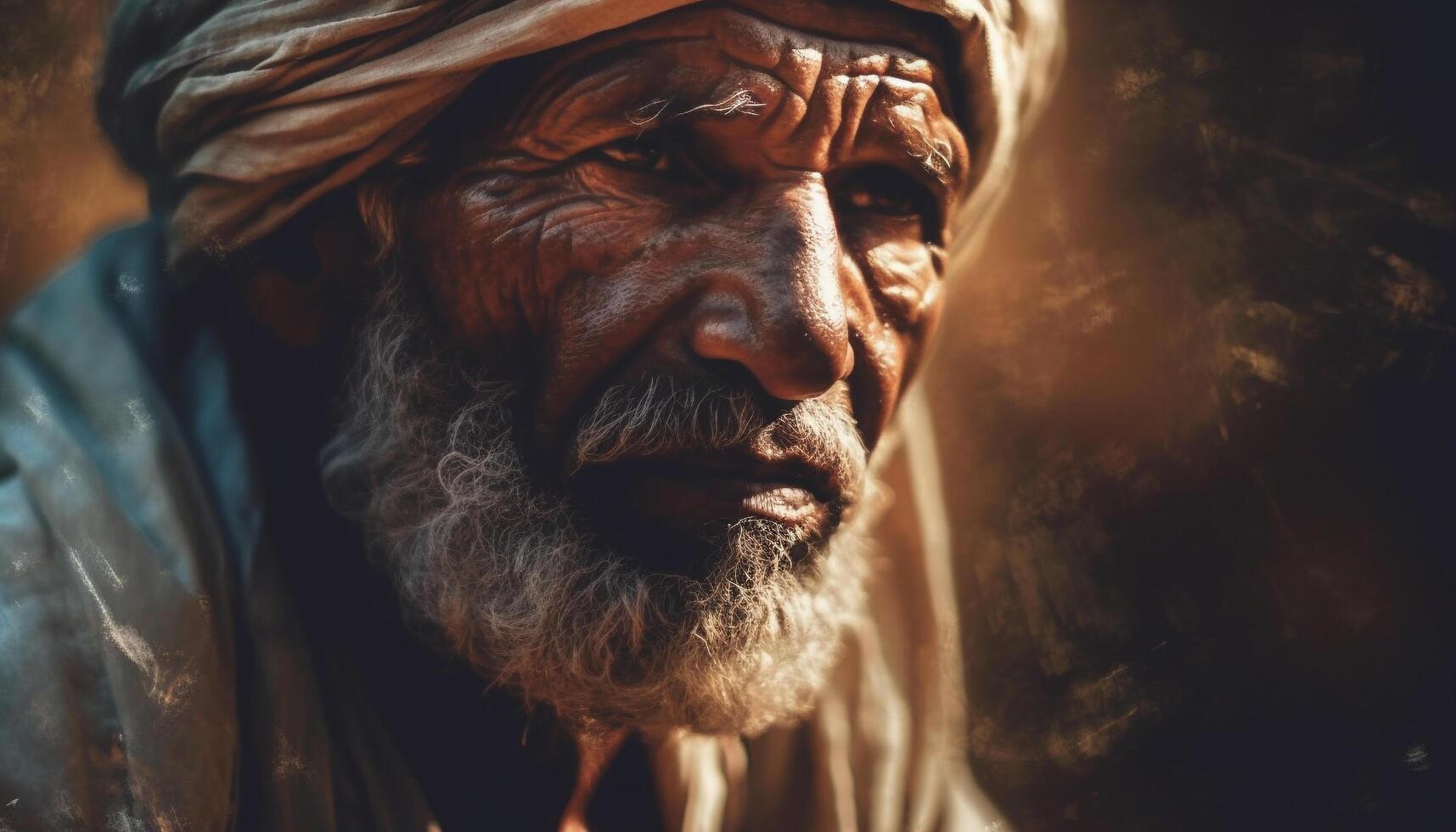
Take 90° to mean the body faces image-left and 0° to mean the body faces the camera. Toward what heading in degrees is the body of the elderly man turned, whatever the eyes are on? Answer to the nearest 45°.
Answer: approximately 315°
